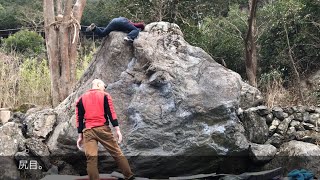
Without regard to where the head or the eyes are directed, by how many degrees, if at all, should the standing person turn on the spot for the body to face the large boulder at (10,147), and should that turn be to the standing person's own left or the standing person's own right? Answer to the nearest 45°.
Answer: approximately 45° to the standing person's own left

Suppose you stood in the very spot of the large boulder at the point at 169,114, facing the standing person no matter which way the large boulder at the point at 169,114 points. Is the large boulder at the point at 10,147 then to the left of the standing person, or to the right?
right

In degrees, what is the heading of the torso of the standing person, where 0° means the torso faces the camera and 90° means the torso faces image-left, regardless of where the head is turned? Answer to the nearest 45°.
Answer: approximately 180°

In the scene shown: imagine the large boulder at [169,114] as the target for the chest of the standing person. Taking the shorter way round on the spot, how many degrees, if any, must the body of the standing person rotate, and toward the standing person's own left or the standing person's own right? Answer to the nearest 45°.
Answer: approximately 45° to the standing person's own right

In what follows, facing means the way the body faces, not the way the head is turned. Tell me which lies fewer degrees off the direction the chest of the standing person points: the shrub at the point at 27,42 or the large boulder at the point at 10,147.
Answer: the shrub
